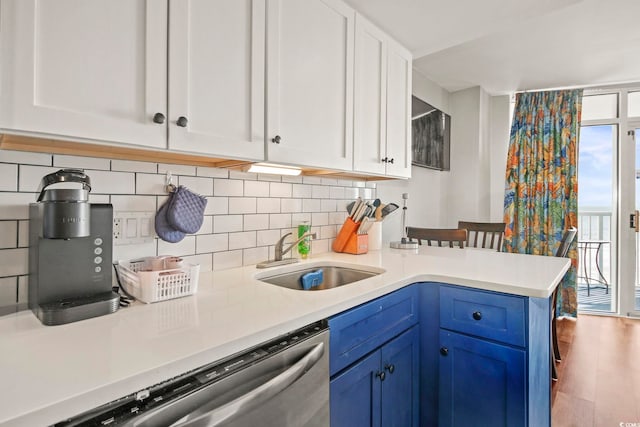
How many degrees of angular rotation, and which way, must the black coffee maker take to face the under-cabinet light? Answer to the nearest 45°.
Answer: approximately 45° to its left

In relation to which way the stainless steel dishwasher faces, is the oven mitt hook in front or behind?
behind

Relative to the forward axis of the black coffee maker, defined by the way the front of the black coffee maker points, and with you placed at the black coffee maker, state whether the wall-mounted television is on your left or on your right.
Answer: on your left

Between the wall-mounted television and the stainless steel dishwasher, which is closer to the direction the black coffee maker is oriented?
the stainless steel dishwasher

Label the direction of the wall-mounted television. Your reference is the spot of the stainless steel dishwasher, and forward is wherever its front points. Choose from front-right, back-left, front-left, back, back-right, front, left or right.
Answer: left

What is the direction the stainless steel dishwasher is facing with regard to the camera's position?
facing the viewer and to the right of the viewer

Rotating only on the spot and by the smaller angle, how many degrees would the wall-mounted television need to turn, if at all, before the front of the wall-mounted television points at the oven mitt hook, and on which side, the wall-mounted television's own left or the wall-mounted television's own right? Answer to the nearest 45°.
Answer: approximately 45° to the wall-mounted television's own right
